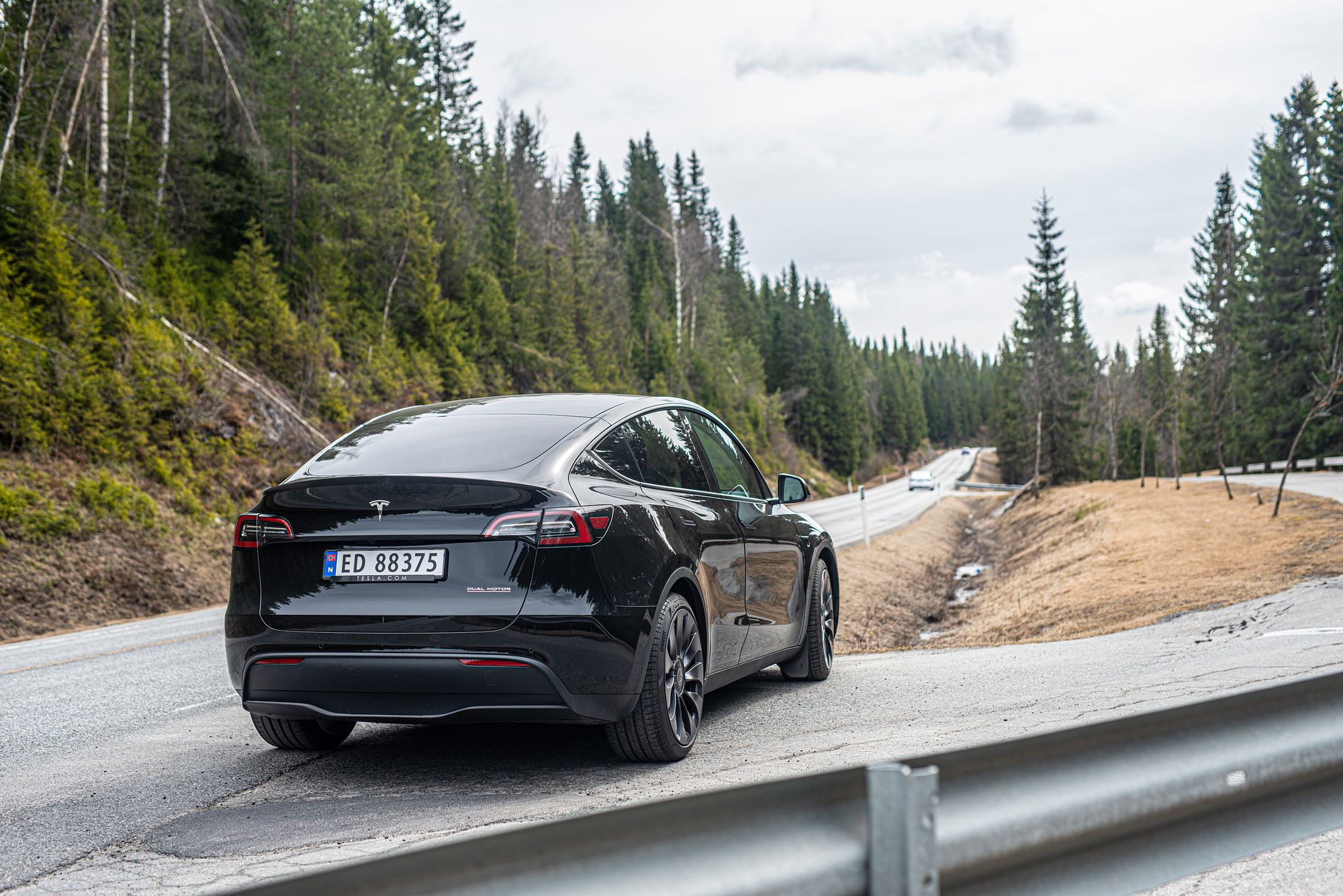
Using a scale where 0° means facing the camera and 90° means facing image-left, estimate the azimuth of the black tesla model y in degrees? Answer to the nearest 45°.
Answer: approximately 225°

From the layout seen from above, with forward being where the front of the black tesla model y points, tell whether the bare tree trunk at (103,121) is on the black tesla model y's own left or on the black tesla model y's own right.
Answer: on the black tesla model y's own left

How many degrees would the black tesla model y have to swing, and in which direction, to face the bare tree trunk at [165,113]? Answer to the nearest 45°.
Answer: approximately 45° to its left

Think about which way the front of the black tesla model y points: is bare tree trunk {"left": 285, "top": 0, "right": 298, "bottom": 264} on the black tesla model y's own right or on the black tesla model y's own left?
on the black tesla model y's own left

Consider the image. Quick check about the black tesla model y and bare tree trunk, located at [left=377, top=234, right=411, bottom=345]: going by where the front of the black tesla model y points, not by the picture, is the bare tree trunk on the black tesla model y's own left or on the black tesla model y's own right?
on the black tesla model y's own left

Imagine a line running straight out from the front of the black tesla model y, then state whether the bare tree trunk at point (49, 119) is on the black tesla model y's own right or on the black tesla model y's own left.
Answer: on the black tesla model y's own left

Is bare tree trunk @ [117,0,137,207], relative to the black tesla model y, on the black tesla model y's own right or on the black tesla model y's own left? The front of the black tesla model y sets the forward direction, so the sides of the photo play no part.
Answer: on the black tesla model y's own left

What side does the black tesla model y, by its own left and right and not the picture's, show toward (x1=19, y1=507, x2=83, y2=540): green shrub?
left

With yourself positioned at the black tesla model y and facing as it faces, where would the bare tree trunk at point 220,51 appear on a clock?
The bare tree trunk is roughly at 10 o'clock from the black tesla model y.

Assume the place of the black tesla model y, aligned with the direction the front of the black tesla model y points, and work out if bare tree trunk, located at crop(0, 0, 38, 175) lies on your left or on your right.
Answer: on your left

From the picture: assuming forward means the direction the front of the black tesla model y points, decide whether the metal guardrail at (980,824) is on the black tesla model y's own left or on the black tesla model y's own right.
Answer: on the black tesla model y's own right
